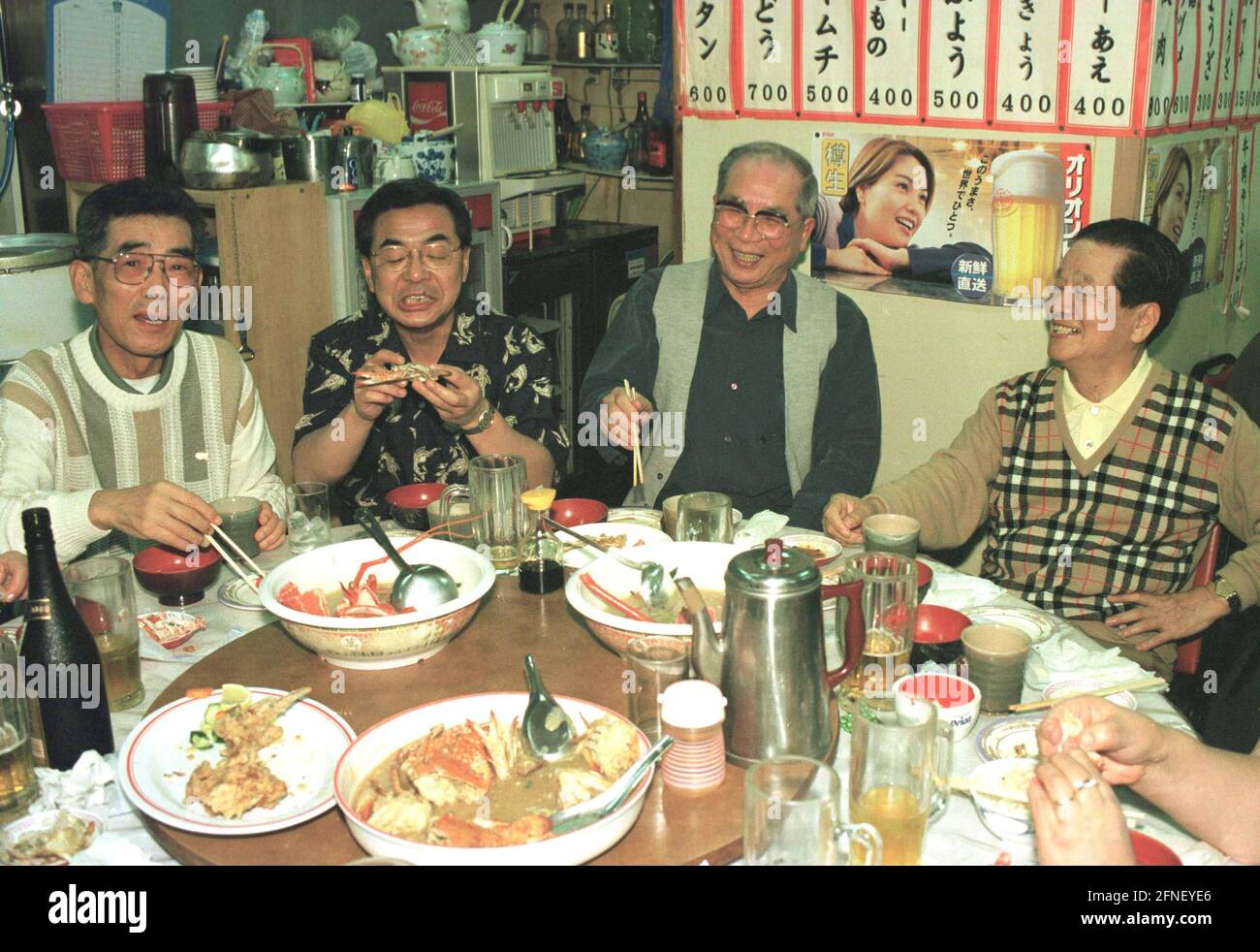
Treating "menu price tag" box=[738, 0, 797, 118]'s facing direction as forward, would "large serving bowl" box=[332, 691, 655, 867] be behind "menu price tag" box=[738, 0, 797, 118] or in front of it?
in front

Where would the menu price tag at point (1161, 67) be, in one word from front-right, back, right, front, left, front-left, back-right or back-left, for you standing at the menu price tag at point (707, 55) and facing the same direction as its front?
front-left

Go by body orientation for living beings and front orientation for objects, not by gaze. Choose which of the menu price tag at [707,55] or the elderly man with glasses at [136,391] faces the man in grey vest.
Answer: the menu price tag

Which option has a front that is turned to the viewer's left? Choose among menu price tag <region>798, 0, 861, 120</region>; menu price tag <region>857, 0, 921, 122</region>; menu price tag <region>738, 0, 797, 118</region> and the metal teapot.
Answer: the metal teapot

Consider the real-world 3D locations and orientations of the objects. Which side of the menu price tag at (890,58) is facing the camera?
front

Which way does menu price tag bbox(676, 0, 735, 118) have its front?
toward the camera

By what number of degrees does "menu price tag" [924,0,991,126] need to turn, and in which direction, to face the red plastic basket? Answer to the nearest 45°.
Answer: approximately 90° to its right

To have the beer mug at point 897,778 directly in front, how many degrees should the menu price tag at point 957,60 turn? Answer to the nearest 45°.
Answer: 0° — it already faces it

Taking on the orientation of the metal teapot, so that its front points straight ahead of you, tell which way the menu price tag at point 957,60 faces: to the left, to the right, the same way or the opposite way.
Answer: to the left

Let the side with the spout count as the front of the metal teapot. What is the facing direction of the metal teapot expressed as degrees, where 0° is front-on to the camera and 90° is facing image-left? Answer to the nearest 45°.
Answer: approximately 90°

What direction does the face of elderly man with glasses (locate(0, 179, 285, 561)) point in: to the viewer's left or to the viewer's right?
to the viewer's right

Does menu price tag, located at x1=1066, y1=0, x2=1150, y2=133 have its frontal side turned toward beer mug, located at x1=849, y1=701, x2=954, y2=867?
yes

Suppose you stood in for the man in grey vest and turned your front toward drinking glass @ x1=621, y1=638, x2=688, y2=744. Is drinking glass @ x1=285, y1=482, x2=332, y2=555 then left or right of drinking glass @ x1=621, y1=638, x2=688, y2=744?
right

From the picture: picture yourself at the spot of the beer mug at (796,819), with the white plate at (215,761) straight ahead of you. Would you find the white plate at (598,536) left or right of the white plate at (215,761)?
right

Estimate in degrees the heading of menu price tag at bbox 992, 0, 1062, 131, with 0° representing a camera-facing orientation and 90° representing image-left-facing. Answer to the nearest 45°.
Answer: approximately 0°

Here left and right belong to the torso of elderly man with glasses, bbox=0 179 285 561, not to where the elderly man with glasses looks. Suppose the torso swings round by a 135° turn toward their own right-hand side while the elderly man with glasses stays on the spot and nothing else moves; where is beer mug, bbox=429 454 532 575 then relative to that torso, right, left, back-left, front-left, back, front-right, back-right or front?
back

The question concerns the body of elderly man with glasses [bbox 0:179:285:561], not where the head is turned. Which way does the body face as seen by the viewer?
toward the camera
